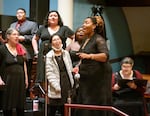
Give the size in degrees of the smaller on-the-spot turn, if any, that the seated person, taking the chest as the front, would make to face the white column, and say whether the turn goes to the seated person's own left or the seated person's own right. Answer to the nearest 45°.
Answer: approximately 135° to the seated person's own right

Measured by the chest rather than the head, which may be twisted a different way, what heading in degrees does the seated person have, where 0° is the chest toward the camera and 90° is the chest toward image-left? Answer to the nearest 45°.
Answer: approximately 0°
